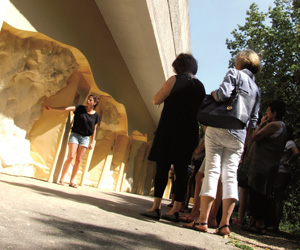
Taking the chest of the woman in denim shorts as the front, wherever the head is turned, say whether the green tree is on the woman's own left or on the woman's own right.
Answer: on the woman's own left

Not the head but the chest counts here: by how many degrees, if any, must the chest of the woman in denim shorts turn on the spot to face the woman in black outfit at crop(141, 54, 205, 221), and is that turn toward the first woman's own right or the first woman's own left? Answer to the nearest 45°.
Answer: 0° — they already face them

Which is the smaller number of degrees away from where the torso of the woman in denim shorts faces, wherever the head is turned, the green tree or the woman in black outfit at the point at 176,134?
the woman in black outfit

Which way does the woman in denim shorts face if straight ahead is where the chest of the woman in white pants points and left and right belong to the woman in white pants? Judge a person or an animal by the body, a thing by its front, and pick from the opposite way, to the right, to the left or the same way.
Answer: the opposite way

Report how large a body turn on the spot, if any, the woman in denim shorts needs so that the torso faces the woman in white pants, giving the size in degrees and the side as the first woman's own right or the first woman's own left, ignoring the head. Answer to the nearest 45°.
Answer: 0° — they already face them

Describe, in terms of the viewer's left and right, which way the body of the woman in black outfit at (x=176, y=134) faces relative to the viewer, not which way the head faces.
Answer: facing away from the viewer and to the left of the viewer

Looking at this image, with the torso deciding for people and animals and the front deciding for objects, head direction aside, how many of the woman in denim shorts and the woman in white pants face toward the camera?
1

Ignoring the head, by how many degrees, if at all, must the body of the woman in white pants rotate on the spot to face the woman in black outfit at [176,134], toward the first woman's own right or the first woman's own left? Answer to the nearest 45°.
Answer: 0° — they already face them

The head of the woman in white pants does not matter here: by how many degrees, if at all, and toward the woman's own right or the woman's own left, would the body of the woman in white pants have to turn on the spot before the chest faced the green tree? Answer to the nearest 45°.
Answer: approximately 45° to the woman's own right

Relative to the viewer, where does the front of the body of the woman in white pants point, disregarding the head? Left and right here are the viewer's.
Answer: facing away from the viewer and to the left of the viewer

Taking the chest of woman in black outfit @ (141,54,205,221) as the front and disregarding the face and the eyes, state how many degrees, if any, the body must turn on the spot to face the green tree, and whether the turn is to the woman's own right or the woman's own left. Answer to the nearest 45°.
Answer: approximately 45° to the woman's own right

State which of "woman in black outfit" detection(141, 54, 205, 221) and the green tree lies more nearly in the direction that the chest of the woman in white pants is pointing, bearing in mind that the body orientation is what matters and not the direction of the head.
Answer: the woman in black outfit

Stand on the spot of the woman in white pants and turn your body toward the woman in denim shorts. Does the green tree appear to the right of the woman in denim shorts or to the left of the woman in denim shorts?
right
